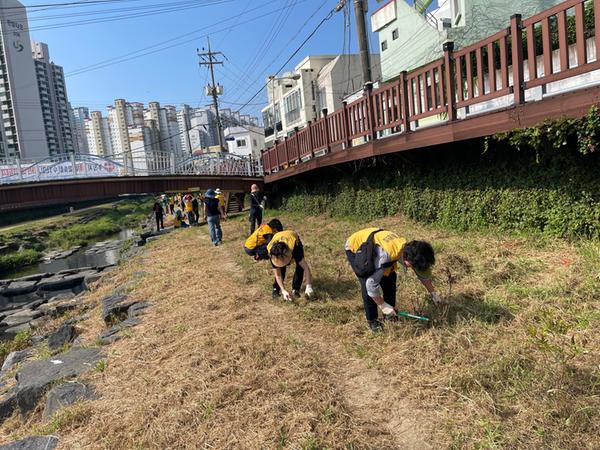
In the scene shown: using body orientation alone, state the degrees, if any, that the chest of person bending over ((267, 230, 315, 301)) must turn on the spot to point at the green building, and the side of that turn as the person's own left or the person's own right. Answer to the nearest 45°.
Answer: approximately 135° to the person's own left

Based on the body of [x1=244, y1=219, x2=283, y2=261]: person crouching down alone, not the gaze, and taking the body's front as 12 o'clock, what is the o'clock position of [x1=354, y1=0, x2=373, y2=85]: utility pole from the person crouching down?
The utility pole is roughly at 10 o'clock from the person crouching down.

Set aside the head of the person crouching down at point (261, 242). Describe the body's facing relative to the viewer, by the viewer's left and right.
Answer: facing to the right of the viewer

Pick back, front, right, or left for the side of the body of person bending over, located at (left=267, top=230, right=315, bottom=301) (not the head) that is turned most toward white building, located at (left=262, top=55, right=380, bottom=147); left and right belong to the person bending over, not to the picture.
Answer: back

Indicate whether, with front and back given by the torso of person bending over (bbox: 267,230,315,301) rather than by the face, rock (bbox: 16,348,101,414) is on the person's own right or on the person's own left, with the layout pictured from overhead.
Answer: on the person's own right
